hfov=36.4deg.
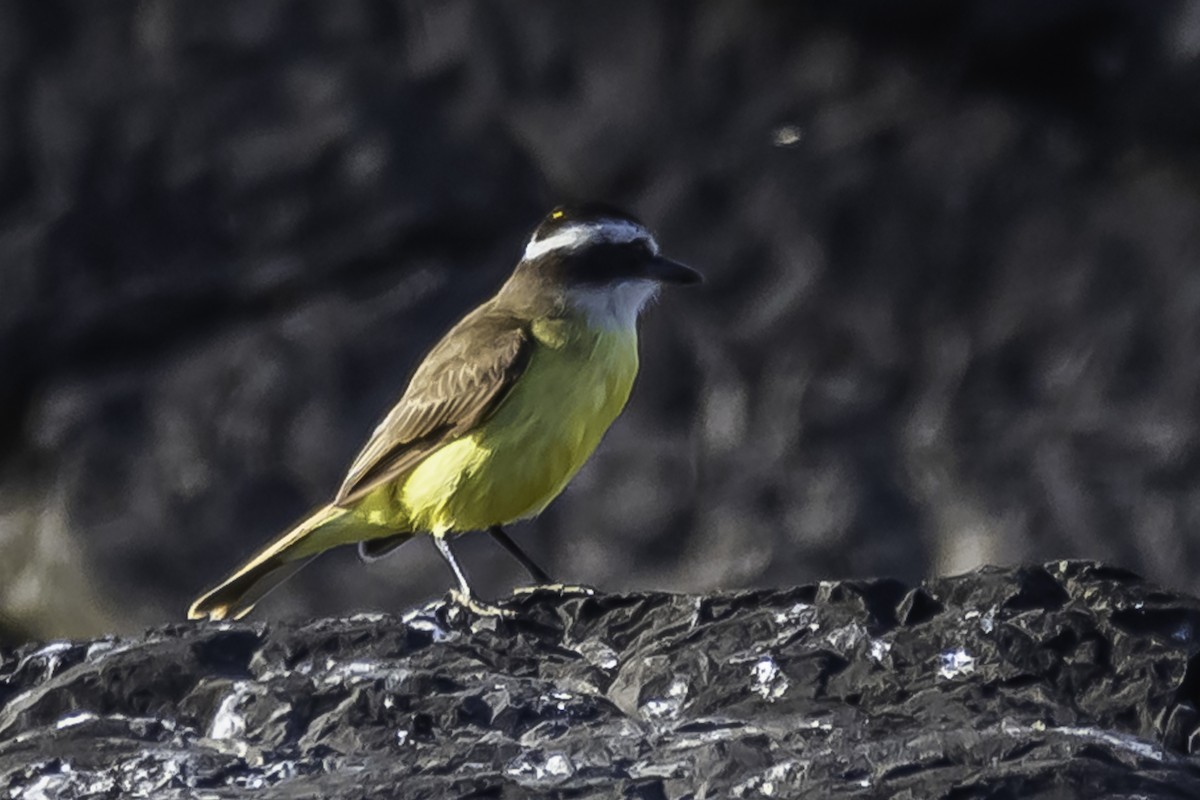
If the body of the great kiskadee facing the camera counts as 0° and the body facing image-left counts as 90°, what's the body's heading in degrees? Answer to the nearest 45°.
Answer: approximately 270°
